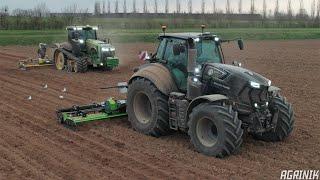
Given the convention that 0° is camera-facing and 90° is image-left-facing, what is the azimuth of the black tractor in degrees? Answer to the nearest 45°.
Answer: approximately 315°

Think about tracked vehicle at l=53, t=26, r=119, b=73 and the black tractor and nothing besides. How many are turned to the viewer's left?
0

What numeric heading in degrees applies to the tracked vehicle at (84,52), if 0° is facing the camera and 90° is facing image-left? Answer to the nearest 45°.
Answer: approximately 315°

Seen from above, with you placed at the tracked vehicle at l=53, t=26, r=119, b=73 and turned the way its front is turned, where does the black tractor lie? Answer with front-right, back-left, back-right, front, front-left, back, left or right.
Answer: front-right
